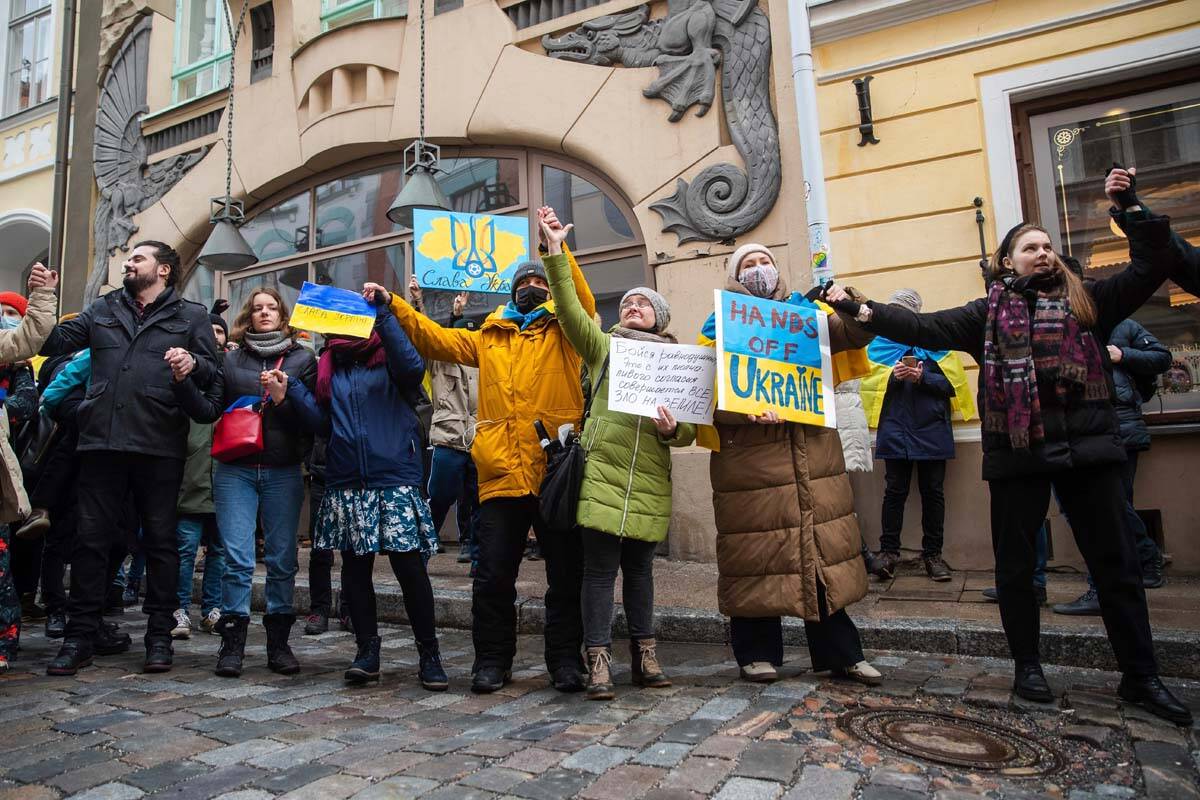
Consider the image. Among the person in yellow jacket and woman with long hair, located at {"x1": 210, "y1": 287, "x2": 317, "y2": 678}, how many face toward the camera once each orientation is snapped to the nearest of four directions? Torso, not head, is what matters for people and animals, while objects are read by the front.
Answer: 2

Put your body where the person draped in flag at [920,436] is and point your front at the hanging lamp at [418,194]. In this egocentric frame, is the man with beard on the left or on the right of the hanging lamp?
left

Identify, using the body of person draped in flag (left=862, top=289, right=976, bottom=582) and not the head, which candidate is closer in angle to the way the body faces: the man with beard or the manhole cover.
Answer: the manhole cover

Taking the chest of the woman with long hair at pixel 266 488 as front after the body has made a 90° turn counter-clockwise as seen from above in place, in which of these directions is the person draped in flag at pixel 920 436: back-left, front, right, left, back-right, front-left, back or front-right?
front

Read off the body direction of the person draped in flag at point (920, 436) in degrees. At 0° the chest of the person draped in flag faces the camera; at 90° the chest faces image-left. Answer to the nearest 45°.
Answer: approximately 0°
